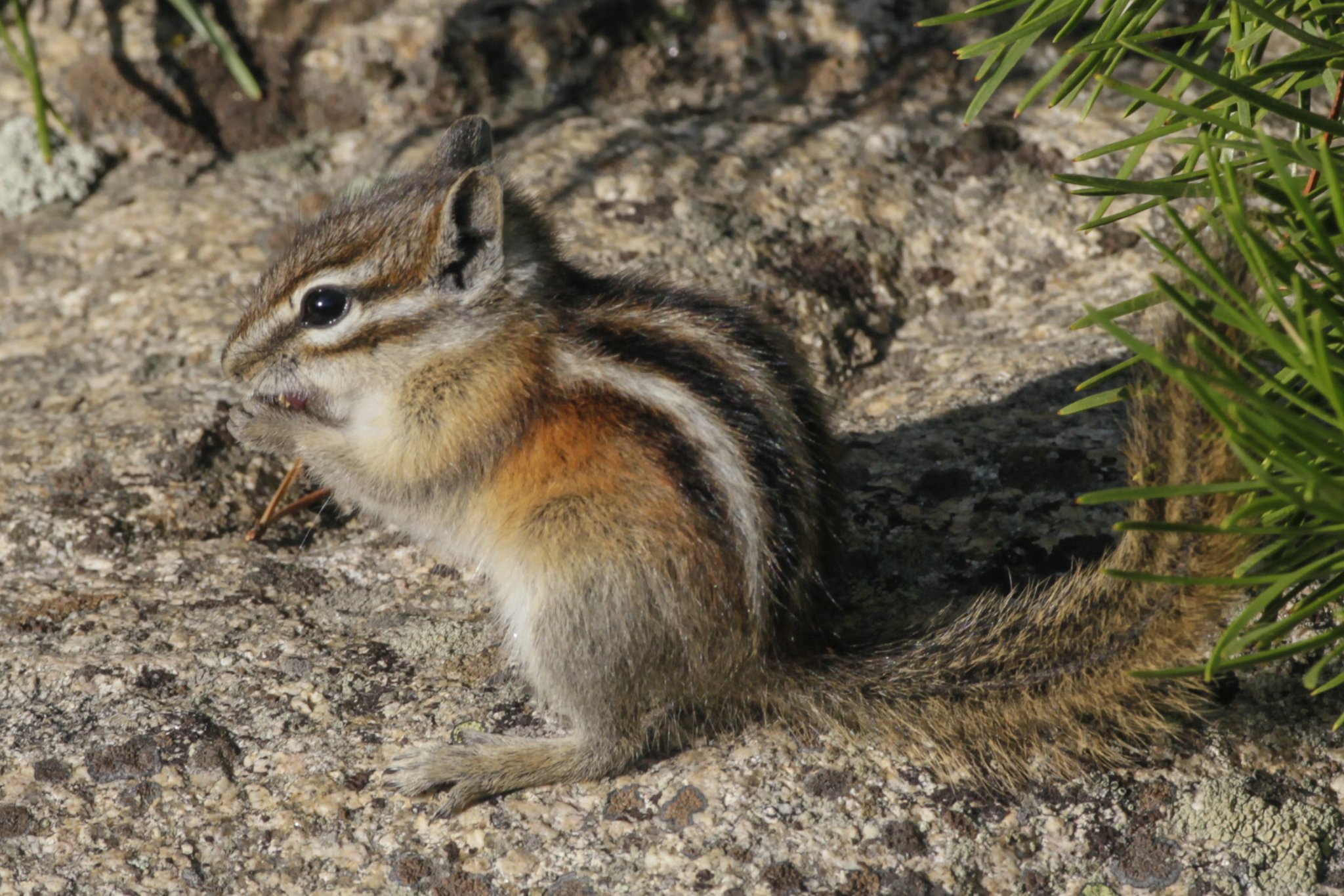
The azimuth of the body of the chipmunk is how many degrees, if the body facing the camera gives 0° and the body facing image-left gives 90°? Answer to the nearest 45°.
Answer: approximately 90°

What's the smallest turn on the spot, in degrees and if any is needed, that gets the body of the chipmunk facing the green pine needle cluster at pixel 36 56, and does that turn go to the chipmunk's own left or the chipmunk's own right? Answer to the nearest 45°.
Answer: approximately 45° to the chipmunk's own right

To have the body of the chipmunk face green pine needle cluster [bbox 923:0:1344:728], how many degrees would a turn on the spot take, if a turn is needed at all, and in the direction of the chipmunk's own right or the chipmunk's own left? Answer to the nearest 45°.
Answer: approximately 135° to the chipmunk's own left
